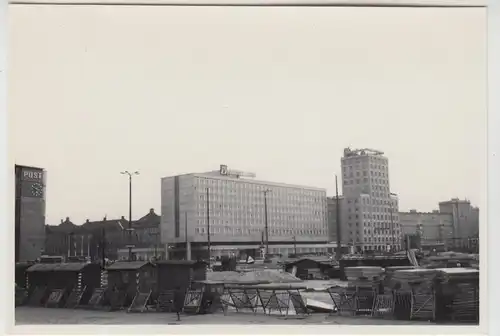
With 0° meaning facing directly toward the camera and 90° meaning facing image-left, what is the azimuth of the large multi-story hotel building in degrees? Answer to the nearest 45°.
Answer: approximately 315°
